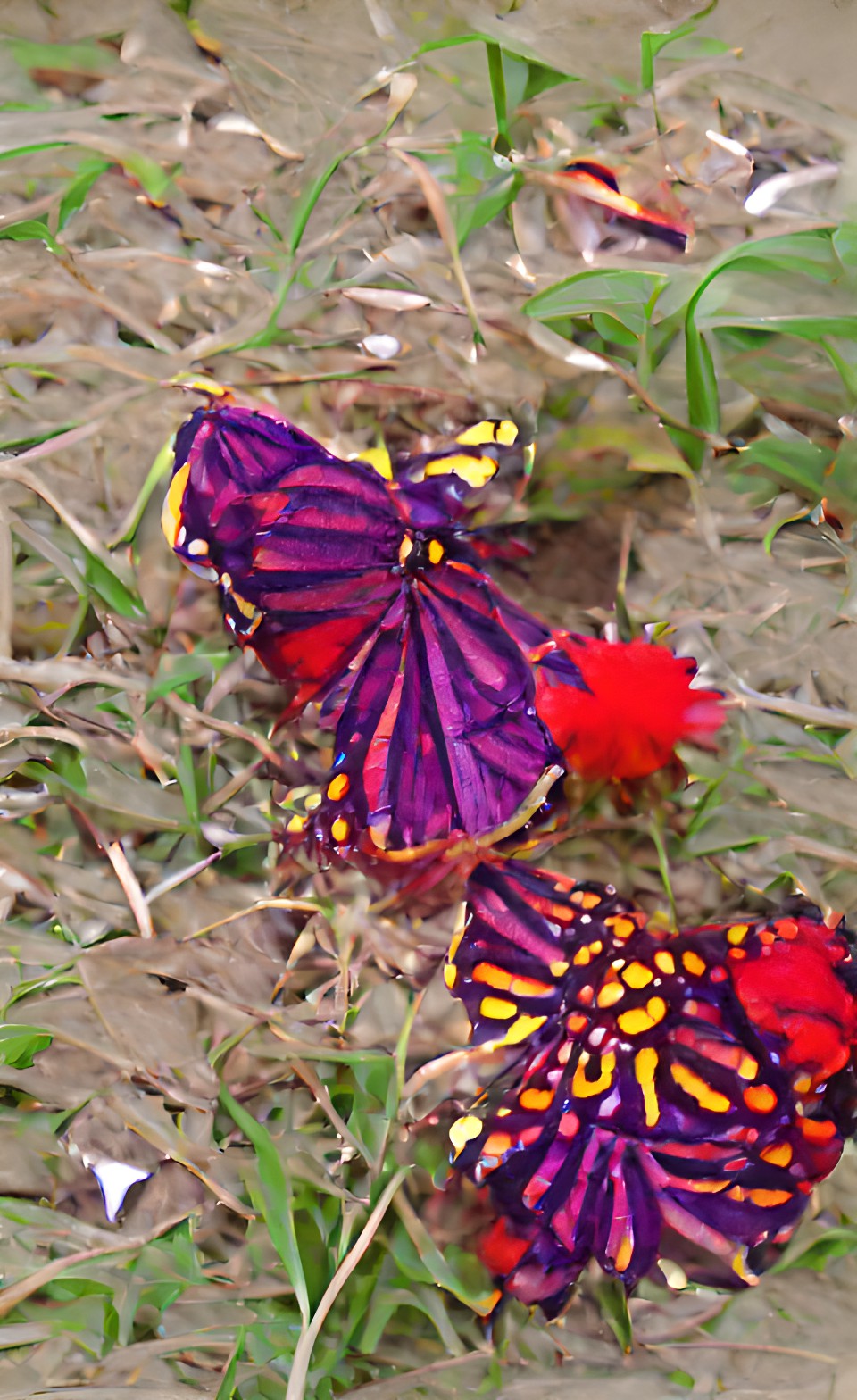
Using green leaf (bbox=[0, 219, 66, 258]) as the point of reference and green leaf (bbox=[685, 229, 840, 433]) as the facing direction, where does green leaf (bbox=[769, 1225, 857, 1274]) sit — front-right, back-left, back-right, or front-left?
front-right

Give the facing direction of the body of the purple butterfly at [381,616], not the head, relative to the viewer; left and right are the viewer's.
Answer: facing away from the viewer and to the right of the viewer
